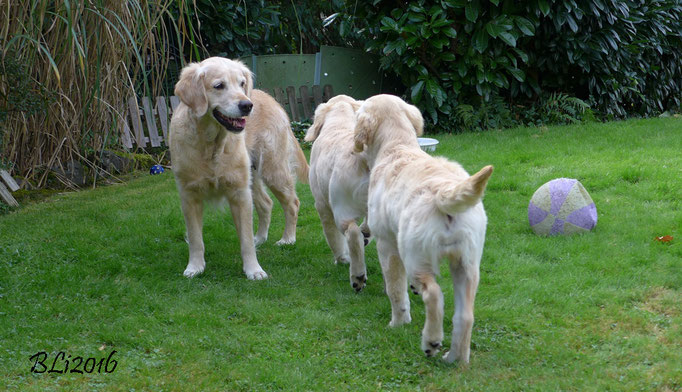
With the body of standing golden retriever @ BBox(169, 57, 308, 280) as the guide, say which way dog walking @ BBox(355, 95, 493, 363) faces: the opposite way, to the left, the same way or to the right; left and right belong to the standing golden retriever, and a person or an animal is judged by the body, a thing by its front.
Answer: to the right

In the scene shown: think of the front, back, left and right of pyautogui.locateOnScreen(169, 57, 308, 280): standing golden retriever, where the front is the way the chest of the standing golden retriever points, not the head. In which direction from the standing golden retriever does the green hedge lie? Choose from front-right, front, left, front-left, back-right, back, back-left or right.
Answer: back

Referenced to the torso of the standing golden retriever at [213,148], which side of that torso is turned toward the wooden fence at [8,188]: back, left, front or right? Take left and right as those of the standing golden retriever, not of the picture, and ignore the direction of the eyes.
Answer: right

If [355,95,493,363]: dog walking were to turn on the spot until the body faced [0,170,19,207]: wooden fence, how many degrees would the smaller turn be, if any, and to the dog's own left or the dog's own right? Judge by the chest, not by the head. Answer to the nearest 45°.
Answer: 0° — it already faces it

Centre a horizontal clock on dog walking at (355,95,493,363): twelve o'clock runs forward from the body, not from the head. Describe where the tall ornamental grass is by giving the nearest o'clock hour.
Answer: The tall ornamental grass is roughly at 12 o'clock from the dog walking.

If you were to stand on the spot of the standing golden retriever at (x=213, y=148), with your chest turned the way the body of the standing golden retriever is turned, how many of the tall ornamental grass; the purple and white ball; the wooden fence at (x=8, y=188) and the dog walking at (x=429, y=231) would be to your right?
2

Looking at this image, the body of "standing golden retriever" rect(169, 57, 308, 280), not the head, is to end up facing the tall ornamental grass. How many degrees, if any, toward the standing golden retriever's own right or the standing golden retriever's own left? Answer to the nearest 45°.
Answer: approximately 90° to the standing golden retriever's own right

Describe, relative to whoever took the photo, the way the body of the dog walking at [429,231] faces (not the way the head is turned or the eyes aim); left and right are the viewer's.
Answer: facing away from the viewer and to the left of the viewer

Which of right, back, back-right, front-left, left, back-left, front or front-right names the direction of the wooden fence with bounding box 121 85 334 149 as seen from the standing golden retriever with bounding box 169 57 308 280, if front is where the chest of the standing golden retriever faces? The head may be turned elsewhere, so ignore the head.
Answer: back-right
